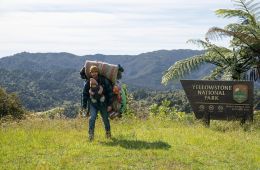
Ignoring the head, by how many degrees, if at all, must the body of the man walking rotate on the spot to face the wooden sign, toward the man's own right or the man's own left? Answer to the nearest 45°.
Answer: approximately 180°

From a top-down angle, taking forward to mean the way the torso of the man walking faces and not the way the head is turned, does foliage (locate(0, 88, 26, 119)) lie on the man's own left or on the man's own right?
on the man's own right

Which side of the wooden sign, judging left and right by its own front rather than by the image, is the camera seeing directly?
front

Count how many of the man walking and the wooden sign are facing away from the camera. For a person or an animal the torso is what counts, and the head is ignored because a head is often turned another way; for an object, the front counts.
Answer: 0

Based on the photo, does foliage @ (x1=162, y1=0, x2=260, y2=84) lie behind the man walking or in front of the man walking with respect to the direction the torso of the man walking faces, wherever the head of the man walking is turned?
behind

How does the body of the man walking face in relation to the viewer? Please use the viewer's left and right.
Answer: facing the viewer and to the left of the viewer

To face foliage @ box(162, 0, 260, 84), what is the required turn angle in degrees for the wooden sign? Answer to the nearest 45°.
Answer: approximately 180°
